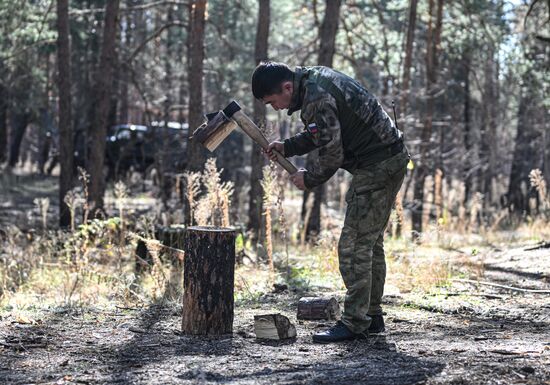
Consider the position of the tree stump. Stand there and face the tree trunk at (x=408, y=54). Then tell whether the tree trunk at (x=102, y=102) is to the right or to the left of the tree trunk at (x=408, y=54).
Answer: left

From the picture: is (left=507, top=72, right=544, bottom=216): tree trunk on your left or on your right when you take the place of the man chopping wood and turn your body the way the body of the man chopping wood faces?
on your right

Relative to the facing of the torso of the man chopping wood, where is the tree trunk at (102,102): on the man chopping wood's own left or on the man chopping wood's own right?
on the man chopping wood's own right

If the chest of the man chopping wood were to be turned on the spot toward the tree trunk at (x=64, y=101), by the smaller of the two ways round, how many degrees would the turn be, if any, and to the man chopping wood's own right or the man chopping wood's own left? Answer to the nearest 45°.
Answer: approximately 45° to the man chopping wood's own right

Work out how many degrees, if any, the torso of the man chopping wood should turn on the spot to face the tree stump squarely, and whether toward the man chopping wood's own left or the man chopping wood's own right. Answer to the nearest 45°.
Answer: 0° — they already face it

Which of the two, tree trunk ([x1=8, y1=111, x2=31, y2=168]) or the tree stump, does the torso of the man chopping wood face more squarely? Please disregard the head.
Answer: the tree stump

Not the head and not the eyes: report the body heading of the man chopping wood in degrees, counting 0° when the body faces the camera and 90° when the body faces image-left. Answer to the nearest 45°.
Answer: approximately 90°

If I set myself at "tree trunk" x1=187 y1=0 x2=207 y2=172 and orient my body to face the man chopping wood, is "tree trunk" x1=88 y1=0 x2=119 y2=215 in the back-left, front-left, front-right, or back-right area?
back-right

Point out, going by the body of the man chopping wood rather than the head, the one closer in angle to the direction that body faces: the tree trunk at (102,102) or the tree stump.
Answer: the tree stump

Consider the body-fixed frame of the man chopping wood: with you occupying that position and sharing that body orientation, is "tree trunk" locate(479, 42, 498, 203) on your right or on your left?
on your right

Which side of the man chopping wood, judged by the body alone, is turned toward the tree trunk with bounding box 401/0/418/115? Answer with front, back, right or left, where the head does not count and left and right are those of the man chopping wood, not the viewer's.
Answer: right

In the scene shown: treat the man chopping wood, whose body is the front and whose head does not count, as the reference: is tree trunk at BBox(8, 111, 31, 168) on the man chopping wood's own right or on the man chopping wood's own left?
on the man chopping wood's own right
